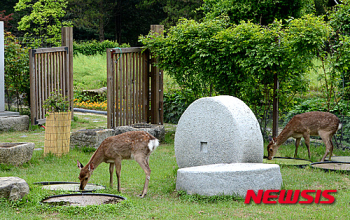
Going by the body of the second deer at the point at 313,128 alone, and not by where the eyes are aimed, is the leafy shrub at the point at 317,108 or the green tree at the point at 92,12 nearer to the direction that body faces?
the green tree

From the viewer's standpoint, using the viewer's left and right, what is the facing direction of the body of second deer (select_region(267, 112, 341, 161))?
facing to the left of the viewer

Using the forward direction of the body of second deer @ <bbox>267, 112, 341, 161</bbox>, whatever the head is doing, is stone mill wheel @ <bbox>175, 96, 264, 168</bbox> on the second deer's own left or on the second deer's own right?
on the second deer's own left

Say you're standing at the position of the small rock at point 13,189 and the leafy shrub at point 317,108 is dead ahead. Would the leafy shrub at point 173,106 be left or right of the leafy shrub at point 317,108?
left

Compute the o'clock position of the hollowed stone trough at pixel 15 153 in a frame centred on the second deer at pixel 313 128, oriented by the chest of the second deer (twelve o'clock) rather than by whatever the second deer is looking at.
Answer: The hollowed stone trough is roughly at 11 o'clock from the second deer.

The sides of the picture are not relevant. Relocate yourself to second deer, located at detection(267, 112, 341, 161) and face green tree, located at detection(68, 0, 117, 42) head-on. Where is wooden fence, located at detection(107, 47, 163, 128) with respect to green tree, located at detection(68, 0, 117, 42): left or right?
left

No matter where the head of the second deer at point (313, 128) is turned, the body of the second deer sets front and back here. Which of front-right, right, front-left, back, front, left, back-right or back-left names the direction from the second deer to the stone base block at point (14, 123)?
front

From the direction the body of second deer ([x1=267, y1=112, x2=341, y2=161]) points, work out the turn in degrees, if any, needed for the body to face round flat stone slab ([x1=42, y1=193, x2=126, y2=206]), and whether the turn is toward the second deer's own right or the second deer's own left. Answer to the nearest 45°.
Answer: approximately 45° to the second deer's own left

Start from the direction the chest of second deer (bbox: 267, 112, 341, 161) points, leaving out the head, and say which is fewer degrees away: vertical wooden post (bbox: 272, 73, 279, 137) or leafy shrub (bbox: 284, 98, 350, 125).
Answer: the vertical wooden post

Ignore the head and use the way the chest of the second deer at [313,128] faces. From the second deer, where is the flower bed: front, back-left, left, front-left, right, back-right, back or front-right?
front-right

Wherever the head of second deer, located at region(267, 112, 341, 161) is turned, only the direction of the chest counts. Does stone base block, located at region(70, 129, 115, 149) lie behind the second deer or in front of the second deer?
in front

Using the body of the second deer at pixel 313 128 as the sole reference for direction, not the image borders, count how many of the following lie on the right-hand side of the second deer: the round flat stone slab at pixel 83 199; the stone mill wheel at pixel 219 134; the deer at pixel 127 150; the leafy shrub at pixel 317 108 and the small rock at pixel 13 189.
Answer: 1

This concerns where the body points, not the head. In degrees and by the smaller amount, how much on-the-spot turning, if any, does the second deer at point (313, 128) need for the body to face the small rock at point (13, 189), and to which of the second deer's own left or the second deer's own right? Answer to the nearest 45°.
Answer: approximately 45° to the second deer's own left

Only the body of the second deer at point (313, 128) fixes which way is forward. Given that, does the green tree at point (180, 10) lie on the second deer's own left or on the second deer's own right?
on the second deer's own right

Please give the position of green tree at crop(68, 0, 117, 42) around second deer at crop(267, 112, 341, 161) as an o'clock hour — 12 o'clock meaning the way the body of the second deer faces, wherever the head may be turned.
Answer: The green tree is roughly at 2 o'clock from the second deer.
